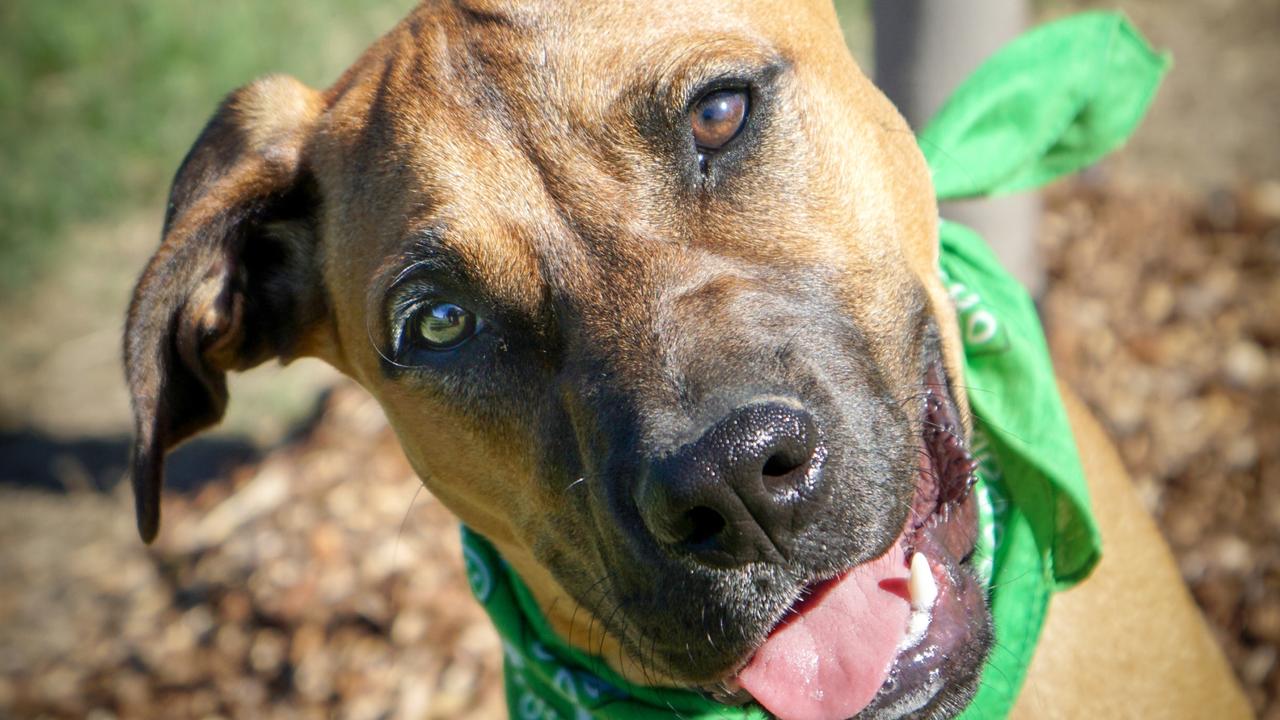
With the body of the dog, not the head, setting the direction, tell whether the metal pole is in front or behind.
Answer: behind

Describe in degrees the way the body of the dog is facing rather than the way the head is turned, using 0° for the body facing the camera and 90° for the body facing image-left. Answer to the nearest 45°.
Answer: approximately 0°
